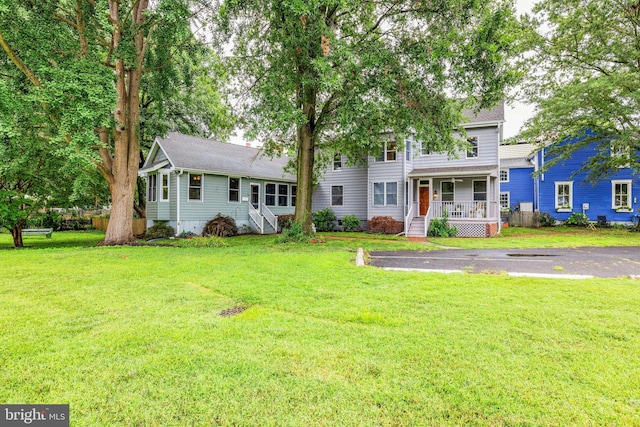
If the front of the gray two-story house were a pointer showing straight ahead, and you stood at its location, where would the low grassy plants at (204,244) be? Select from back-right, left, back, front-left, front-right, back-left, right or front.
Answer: front-right

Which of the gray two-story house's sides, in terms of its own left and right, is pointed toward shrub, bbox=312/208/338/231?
right

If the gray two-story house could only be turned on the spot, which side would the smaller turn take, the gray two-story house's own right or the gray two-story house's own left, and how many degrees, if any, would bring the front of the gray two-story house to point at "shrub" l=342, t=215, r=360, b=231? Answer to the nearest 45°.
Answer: approximately 90° to the gray two-story house's own right

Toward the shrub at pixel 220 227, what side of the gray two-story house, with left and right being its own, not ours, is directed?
right

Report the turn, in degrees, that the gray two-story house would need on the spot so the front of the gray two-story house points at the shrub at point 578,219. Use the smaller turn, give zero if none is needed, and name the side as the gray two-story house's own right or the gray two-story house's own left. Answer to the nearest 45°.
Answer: approximately 135° to the gray two-story house's own left

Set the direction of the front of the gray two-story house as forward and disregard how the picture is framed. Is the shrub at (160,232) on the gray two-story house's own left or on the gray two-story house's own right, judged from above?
on the gray two-story house's own right

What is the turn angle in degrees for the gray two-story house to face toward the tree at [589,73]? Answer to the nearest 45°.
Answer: approximately 90° to its left

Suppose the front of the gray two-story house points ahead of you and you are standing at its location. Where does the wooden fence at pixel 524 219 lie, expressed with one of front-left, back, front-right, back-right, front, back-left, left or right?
back-left

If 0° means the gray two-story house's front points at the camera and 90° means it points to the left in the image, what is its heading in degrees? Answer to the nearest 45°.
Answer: approximately 0°

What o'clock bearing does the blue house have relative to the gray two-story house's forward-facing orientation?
The blue house is roughly at 8 o'clock from the gray two-story house.

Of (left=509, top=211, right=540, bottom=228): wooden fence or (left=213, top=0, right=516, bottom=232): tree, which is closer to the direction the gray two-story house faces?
the tree

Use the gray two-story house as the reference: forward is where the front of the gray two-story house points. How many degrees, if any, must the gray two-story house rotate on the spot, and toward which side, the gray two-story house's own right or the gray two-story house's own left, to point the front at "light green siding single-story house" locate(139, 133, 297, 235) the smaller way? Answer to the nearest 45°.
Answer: approximately 90° to the gray two-story house's own right
